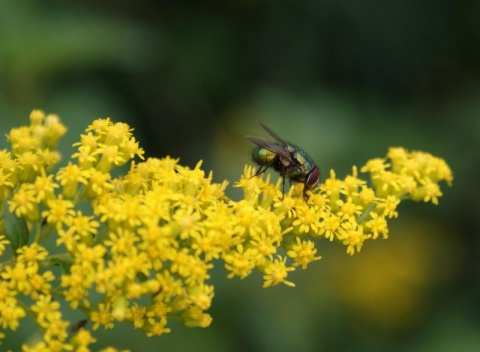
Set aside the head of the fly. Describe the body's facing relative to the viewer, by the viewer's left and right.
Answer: facing to the right of the viewer
